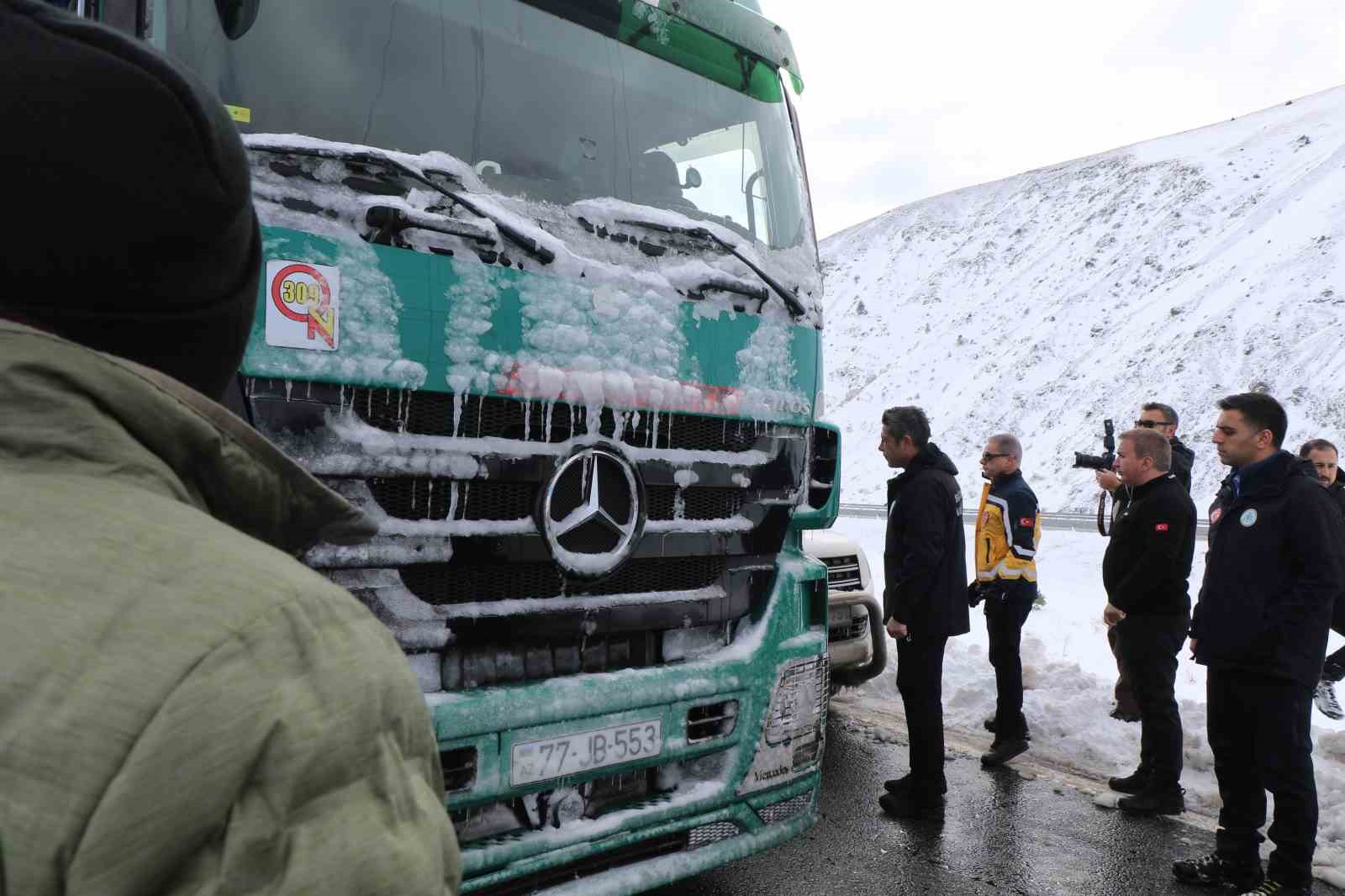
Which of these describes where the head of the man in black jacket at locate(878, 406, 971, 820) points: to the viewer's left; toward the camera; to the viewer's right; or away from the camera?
to the viewer's left

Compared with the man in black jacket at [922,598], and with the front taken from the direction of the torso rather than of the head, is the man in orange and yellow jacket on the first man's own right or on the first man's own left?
on the first man's own right

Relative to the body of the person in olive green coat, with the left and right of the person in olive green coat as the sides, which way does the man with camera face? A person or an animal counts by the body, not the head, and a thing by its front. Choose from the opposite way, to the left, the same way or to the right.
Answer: to the left

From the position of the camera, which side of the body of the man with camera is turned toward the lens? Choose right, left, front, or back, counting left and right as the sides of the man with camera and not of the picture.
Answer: left

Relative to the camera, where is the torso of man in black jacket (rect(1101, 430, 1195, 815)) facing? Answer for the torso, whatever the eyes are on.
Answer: to the viewer's left

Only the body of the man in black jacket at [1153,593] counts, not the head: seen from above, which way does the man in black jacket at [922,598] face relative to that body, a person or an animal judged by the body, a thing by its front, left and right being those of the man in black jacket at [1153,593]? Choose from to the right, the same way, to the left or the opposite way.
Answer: the same way

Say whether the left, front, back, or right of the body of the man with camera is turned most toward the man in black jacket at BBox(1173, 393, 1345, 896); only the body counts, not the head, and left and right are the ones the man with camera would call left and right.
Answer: left

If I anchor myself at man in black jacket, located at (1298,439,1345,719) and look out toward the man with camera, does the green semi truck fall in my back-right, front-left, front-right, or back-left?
front-left

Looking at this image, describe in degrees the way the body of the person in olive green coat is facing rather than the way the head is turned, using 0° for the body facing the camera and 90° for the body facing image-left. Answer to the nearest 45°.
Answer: approximately 225°

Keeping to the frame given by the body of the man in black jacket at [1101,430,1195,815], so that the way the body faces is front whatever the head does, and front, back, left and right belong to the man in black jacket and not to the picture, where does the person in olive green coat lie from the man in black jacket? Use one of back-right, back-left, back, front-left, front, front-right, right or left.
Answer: left

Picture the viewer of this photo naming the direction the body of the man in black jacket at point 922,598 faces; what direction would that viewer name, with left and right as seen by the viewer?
facing to the left of the viewer

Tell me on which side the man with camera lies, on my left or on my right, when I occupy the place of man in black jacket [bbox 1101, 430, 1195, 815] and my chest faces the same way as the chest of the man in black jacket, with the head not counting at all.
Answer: on my right

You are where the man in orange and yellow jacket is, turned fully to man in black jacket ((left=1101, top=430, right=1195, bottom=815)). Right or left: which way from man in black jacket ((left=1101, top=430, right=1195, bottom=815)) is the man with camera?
left
